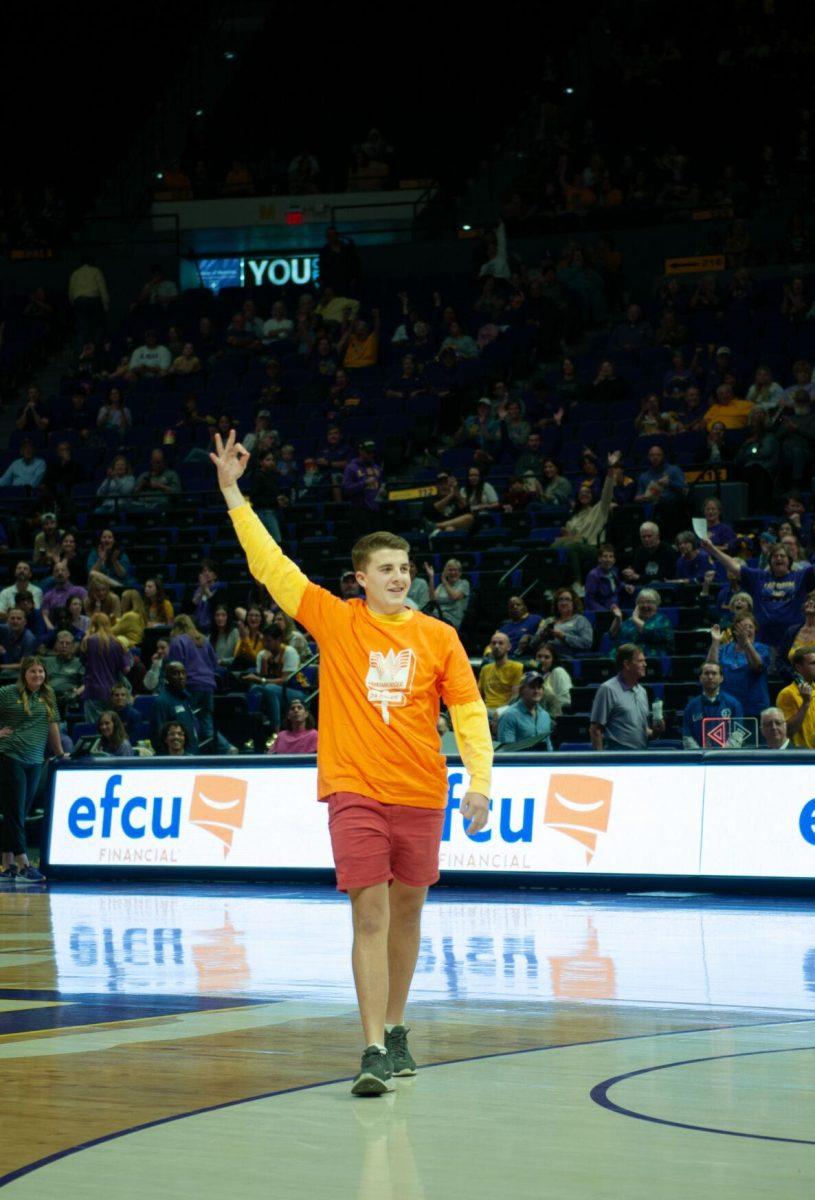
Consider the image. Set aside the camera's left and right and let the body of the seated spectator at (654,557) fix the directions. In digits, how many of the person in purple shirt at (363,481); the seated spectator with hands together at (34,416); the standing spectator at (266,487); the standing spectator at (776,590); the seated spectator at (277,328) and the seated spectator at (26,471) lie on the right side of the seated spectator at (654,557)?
5

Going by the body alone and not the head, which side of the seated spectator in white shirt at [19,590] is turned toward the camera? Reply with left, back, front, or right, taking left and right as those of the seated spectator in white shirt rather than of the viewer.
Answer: front

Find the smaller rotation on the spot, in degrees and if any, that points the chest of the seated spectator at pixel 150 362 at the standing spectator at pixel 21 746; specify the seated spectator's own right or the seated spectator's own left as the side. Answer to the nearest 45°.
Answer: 0° — they already face them

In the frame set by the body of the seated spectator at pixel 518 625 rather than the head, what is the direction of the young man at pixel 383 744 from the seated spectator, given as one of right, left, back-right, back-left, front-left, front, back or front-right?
front

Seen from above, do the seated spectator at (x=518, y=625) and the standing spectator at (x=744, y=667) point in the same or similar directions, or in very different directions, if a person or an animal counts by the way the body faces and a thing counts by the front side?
same or similar directions

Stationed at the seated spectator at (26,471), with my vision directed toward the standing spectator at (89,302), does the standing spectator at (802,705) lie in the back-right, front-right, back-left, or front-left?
back-right

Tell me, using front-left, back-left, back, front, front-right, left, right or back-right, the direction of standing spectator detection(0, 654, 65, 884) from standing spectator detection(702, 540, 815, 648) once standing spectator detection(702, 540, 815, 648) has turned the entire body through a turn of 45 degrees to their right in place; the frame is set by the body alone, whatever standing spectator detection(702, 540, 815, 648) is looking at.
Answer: front-right

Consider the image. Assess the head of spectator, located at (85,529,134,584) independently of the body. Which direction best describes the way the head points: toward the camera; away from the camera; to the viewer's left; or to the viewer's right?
toward the camera

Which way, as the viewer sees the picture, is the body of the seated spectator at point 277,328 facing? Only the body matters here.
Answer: toward the camera

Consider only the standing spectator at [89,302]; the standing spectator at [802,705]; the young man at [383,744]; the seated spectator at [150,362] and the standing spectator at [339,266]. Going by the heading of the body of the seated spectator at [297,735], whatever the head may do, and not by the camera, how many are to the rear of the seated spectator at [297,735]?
3

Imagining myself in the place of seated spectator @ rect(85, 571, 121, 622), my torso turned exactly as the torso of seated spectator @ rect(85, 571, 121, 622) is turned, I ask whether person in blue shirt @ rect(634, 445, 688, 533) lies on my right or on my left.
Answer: on my left

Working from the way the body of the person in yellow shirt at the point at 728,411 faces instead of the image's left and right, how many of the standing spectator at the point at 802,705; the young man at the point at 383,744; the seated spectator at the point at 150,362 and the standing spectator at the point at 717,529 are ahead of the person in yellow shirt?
3

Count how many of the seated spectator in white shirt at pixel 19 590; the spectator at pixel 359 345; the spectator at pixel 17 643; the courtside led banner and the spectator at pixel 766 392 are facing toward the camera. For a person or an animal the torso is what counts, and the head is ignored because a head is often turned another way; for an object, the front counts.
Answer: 5

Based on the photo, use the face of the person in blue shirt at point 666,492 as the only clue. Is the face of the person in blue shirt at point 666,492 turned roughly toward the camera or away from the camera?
toward the camera

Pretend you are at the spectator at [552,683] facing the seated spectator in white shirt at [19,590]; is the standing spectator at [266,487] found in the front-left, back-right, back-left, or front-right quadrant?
front-right

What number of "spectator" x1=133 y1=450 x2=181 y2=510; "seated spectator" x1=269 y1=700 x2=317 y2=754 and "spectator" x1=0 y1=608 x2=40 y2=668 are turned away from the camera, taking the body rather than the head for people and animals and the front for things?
0
